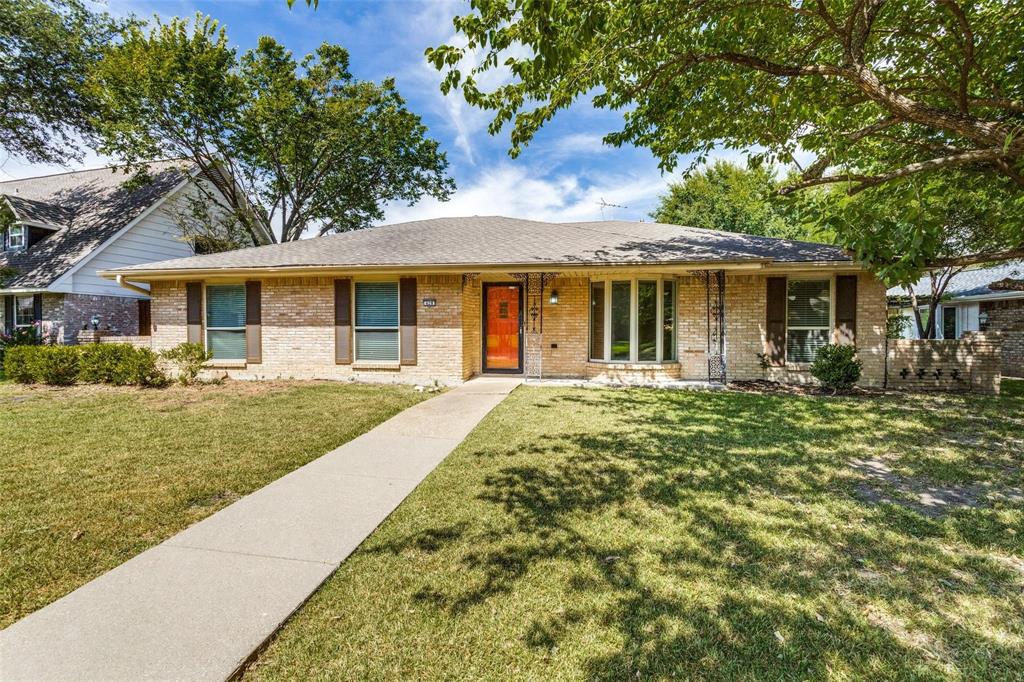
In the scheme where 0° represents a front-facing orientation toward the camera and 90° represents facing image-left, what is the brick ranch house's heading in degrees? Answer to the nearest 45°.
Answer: approximately 0°

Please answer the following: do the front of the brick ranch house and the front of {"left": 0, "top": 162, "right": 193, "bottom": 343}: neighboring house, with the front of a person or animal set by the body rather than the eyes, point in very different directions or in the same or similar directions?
same or similar directions

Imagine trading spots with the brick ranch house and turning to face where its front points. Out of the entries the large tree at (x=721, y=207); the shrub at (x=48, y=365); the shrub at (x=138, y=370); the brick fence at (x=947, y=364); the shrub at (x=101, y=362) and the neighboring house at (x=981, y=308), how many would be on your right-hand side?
3

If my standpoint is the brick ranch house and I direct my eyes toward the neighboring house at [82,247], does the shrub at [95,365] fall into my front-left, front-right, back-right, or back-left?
front-left

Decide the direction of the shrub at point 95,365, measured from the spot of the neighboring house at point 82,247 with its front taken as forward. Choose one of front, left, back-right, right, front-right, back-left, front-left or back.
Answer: front-left

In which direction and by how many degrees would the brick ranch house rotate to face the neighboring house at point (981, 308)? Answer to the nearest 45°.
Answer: approximately 90° to its left

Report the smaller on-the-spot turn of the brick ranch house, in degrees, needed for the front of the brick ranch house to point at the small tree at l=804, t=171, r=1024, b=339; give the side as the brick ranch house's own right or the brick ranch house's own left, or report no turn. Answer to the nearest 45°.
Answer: approximately 45° to the brick ranch house's own left

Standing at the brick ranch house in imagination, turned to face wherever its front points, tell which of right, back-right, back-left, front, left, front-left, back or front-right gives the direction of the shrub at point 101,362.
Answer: right

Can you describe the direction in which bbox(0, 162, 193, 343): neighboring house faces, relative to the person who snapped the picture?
facing the viewer and to the left of the viewer

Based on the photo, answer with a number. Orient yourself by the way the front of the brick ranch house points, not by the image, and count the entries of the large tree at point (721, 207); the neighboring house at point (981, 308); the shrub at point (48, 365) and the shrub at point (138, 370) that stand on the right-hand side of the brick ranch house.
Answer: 2

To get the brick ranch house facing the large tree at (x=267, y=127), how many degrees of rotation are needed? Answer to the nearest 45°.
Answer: approximately 135° to its right

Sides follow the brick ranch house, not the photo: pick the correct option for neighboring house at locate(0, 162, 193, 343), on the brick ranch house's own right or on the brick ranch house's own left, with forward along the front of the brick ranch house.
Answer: on the brick ranch house's own right

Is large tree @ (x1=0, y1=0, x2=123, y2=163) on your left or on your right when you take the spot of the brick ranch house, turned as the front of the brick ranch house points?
on your right

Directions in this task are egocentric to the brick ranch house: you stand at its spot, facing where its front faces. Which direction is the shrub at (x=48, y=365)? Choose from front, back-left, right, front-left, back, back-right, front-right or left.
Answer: right

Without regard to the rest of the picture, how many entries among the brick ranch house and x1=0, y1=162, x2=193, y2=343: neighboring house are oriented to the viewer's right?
0

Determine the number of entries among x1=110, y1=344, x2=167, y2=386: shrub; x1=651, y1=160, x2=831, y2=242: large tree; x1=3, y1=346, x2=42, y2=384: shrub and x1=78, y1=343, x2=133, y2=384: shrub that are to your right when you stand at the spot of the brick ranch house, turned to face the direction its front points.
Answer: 3
